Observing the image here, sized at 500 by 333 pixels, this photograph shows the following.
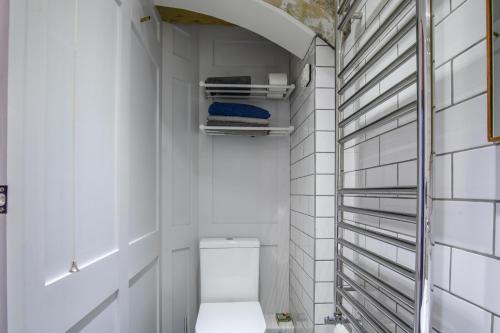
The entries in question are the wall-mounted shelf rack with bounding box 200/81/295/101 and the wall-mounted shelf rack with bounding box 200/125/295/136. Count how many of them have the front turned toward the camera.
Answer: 2

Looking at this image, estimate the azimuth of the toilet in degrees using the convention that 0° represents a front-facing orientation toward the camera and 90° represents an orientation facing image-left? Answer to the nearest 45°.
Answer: approximately 0°

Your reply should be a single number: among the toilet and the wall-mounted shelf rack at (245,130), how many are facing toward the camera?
2

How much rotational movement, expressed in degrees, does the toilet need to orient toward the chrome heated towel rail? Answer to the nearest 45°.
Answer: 0° — it already faces it

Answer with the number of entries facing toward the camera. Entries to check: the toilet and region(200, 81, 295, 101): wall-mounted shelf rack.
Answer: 2

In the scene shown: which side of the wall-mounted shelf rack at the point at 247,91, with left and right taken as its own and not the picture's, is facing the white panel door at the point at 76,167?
front

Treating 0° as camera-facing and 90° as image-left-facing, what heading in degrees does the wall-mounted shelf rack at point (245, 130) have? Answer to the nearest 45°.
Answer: approximately 0°
